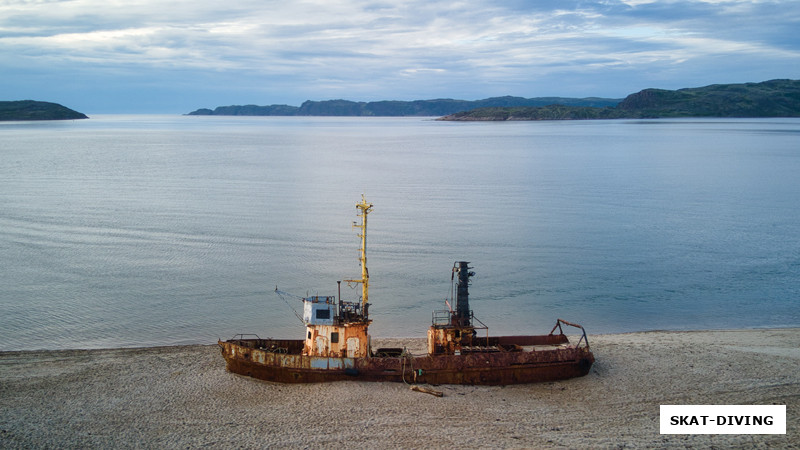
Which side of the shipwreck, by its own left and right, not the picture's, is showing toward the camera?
left
